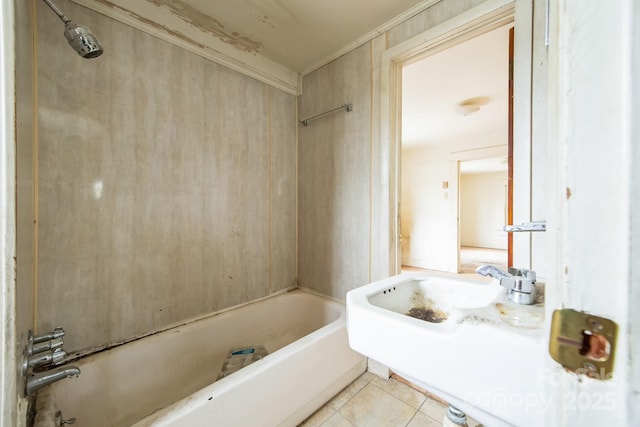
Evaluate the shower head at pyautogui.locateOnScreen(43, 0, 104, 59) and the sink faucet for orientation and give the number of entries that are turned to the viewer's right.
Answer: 1

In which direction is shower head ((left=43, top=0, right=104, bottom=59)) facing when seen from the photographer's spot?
facing to the right of the viewer

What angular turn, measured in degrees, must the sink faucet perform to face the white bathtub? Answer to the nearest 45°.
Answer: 0° — it already faces it

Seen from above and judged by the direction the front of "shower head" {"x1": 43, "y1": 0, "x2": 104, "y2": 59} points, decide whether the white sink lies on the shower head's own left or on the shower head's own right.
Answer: on the shower head's own right

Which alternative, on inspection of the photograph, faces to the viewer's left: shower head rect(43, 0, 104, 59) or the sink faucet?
the sink faucet

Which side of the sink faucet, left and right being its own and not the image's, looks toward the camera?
left

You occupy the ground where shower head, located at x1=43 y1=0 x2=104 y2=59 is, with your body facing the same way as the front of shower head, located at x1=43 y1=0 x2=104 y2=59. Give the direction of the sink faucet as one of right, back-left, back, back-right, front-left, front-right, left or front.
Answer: front-right
